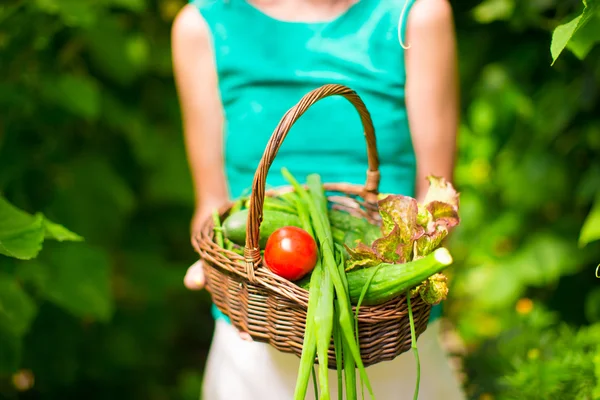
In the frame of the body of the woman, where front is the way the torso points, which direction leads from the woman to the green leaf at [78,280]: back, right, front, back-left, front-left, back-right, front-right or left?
back-right

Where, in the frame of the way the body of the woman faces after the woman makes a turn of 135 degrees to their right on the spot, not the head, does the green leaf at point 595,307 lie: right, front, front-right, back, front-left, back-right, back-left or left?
right

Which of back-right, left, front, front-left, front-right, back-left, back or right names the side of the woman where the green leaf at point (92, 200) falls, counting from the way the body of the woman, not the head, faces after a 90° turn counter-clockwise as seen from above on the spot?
back-left

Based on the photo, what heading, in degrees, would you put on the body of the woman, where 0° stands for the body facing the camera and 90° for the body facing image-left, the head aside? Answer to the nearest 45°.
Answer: approximately 0°
